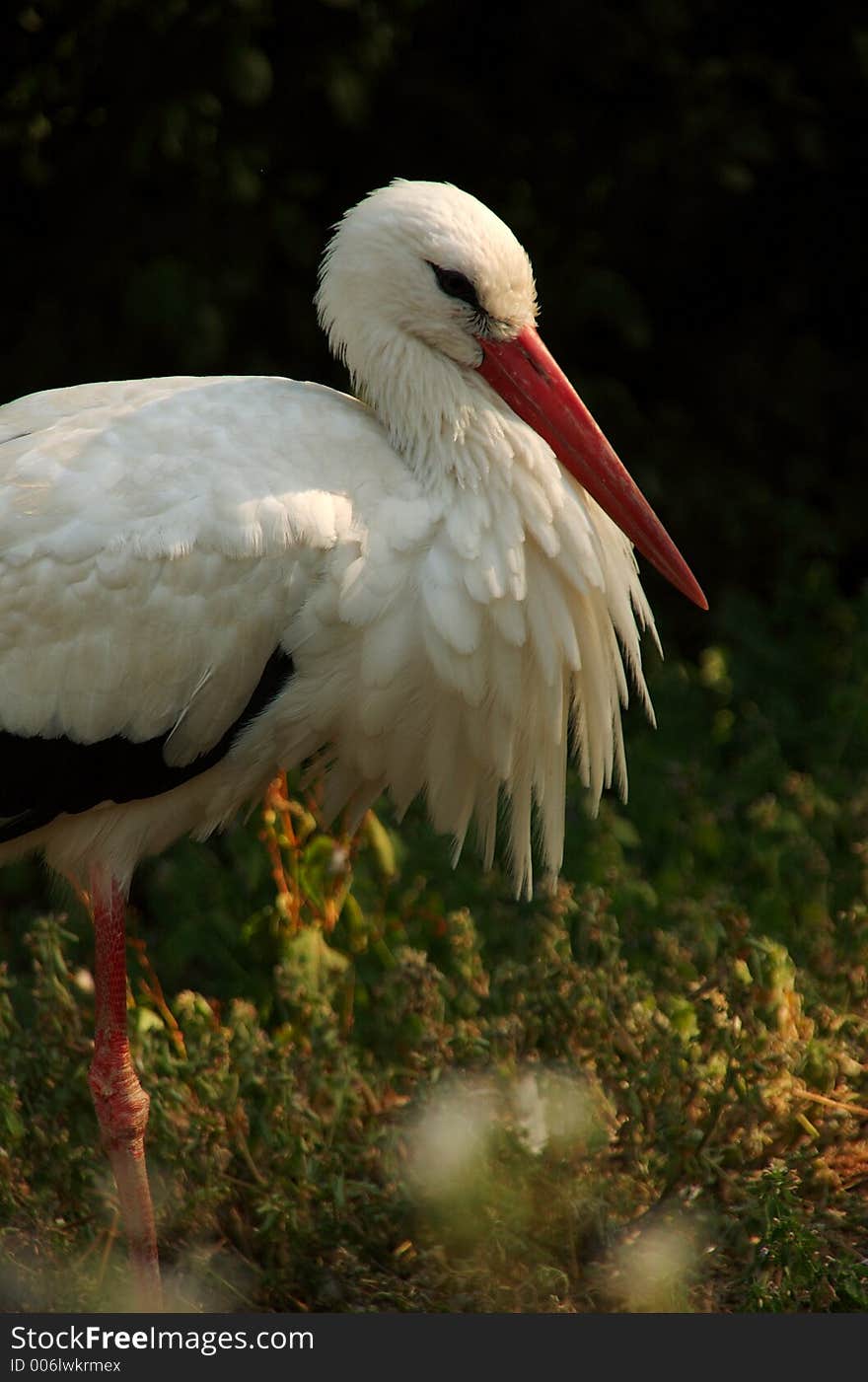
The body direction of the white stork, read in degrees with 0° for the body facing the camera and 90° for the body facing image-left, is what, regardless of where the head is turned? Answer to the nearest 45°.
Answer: approximately 270°
